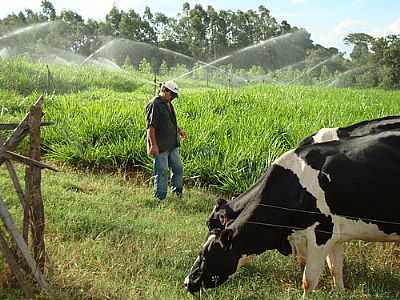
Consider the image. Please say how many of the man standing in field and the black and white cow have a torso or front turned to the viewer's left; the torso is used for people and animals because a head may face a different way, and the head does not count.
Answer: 1

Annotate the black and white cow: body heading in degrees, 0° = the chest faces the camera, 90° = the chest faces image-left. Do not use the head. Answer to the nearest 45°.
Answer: approximately 90°

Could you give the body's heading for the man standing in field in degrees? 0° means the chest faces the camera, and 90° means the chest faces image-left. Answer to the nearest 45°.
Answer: approximately 315°

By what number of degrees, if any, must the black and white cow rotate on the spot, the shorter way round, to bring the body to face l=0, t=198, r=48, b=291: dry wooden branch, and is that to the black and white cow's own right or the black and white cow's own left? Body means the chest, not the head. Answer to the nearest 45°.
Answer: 0° — it already faces it

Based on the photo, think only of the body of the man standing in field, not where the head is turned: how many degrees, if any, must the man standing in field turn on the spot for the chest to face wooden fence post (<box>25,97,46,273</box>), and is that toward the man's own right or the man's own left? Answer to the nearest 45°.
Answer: approximately 45° to the man's own right

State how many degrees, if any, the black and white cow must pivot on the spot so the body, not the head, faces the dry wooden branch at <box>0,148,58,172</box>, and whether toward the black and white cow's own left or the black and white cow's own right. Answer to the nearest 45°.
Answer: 0° — it already faces it

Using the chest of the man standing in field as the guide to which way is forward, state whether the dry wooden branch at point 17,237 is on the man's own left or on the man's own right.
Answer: on the man's own right
